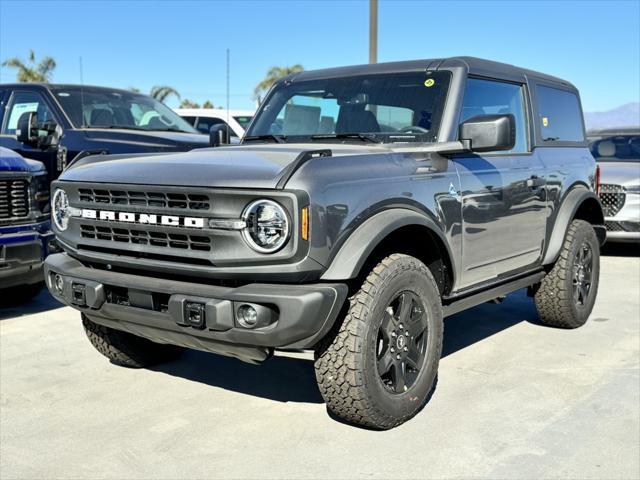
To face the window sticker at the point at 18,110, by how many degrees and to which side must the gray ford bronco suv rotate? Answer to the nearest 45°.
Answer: approximately 90° to its right

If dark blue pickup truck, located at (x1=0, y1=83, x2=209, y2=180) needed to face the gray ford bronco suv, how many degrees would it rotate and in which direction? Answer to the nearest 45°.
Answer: approximately 45° to its right

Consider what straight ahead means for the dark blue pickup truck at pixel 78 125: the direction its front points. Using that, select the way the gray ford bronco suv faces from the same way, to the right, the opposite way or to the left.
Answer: to the right

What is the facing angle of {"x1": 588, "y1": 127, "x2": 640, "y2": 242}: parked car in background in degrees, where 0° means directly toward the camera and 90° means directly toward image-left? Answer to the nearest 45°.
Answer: approximately 0°

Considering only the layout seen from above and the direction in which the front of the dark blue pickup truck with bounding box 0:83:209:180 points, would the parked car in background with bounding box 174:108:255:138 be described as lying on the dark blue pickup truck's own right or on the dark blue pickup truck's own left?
on the dark blue pickup truck's own left

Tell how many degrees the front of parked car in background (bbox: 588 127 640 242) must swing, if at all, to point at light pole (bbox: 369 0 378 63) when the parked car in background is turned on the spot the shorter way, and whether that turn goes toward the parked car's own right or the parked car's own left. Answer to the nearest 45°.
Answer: approximately 135° to the parked car's own right

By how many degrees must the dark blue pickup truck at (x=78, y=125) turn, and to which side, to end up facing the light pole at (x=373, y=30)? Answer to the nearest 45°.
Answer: approximately 90° to its left

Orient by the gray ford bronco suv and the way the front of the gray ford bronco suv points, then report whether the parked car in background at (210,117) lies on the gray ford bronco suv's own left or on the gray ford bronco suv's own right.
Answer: on the gray ford bronco suv's own right

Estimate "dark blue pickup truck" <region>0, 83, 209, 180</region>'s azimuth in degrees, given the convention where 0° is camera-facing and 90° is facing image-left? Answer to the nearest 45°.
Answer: approximately 315°

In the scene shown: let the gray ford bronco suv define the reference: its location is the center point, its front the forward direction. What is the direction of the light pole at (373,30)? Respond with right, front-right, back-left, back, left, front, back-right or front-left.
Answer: back-right
